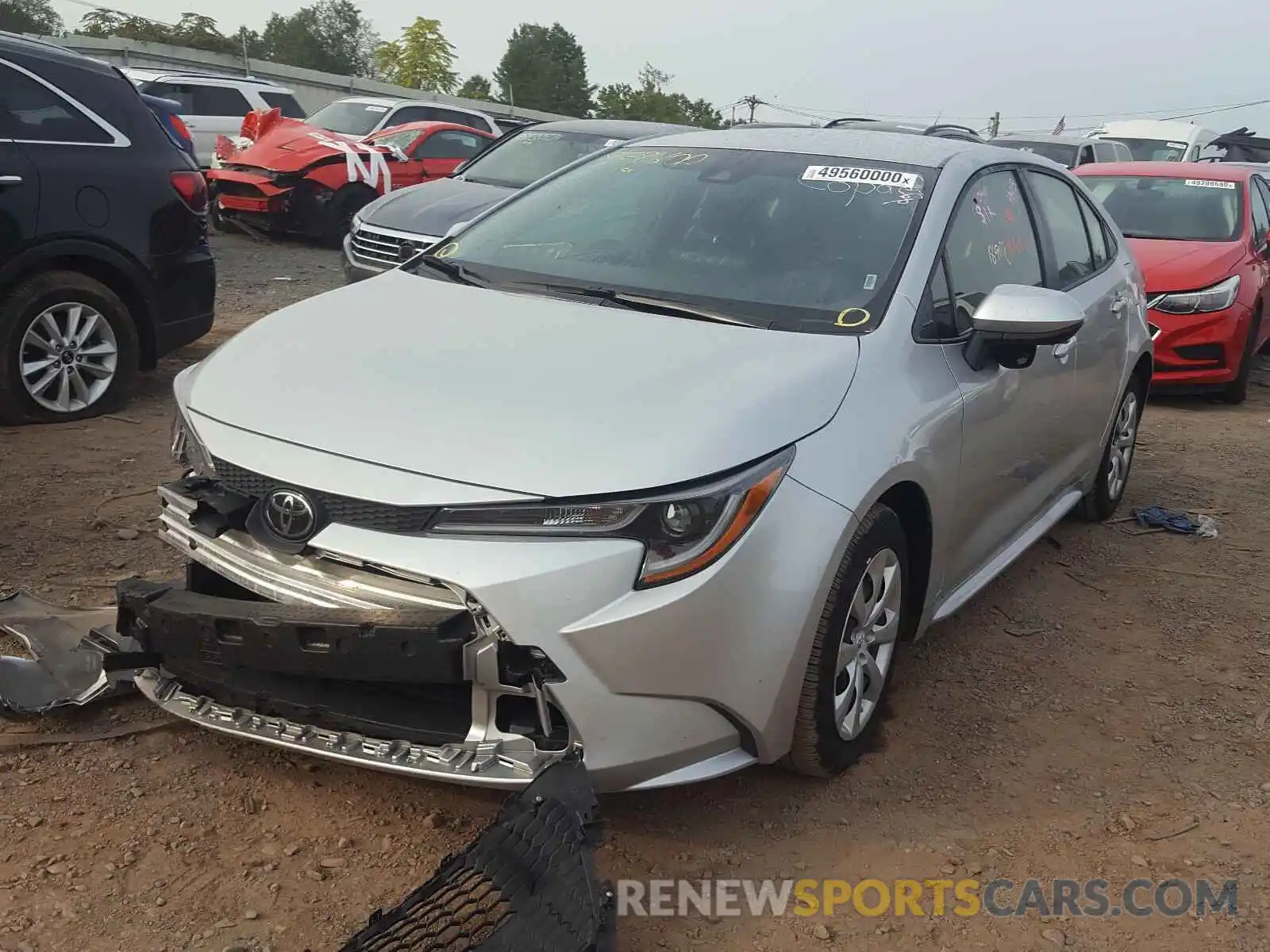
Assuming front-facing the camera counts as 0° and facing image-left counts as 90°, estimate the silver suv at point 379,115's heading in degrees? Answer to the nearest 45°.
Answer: approximately 45°

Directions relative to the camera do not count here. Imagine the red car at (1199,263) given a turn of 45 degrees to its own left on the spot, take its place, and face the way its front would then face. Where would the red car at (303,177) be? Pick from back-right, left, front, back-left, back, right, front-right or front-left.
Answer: right

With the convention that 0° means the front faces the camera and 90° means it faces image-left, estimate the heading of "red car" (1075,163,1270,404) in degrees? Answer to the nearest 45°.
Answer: approximately 45°

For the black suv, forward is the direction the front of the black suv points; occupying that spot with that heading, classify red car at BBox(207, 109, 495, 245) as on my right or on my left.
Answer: on my right

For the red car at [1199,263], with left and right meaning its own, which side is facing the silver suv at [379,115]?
right

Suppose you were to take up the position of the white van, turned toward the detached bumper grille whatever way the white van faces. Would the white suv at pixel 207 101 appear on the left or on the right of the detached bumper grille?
right

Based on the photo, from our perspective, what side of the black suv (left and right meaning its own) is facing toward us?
left

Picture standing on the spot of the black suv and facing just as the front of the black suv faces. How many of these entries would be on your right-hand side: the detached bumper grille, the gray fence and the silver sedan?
1
